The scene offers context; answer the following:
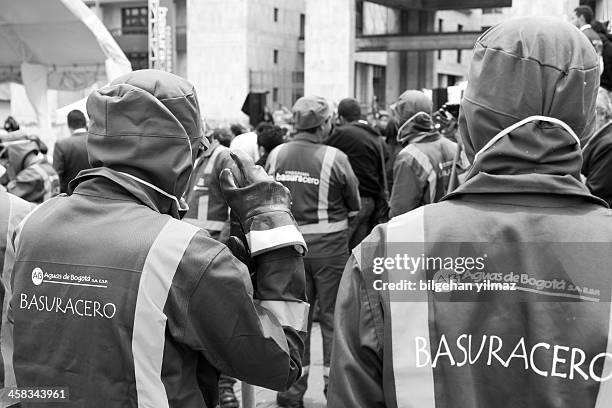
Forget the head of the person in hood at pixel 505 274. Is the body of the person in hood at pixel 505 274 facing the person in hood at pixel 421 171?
yes

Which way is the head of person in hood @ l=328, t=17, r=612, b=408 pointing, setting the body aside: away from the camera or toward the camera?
away from the camera

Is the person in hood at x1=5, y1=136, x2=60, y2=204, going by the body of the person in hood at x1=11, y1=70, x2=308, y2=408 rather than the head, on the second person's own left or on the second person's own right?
on the second person's own left

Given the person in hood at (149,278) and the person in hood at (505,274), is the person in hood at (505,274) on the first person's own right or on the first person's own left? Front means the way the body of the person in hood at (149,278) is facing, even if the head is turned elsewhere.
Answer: on the first person's own right

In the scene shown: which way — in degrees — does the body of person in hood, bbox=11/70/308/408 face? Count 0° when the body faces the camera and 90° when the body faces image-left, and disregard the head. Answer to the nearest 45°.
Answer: approximately 225°

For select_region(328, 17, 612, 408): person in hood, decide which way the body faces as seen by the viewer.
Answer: away from the camera

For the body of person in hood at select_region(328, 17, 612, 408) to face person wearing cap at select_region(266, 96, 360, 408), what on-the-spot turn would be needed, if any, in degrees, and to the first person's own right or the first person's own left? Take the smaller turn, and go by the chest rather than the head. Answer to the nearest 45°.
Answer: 0° — they already face them

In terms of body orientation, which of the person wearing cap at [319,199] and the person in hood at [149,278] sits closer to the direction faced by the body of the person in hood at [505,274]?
the person wearing cap
